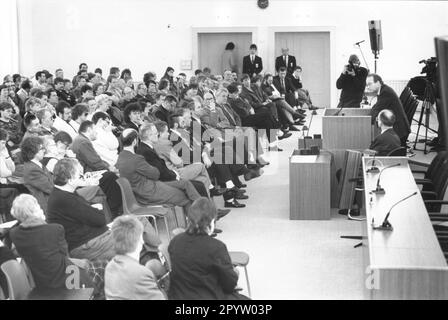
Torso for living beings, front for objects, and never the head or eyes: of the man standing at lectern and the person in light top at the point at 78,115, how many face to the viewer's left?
1

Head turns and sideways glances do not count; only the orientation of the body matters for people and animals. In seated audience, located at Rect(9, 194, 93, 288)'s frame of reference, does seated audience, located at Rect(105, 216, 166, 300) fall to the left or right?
on their right

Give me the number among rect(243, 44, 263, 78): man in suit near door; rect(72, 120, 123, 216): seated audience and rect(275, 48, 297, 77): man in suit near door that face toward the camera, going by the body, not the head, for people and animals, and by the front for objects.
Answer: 2

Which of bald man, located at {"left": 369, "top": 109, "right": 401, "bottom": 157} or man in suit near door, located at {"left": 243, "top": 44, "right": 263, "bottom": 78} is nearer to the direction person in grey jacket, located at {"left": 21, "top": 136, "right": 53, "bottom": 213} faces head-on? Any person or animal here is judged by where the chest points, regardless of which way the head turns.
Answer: the bald man

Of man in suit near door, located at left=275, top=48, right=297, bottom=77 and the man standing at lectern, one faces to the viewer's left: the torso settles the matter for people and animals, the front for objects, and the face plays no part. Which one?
the man standing at lectern

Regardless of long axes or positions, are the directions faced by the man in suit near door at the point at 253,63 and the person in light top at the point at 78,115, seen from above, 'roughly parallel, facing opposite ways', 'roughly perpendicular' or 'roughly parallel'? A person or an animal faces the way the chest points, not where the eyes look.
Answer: roughly perpendicular

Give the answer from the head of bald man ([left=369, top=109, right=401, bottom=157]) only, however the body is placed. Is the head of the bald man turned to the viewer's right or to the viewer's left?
to the viewer's left

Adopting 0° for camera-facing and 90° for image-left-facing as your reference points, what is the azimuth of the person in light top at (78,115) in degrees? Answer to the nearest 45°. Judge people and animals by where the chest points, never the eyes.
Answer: approximately 270°

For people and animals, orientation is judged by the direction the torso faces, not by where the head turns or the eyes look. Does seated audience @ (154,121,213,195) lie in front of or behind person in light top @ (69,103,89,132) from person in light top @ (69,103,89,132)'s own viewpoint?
in front

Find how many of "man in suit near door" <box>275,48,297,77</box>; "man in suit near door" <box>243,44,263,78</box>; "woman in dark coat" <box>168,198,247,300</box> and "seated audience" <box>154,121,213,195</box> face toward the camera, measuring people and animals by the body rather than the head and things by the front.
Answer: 2

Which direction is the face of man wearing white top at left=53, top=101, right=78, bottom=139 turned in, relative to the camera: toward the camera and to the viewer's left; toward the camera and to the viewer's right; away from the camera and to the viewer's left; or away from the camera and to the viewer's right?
toward the camera and to the viewer's right

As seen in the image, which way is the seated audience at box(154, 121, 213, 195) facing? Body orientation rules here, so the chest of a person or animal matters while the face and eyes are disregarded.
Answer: to the viewer's right

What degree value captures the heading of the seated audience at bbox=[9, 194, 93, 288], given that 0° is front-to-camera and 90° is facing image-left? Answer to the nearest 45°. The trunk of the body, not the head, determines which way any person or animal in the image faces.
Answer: approximately 225°
